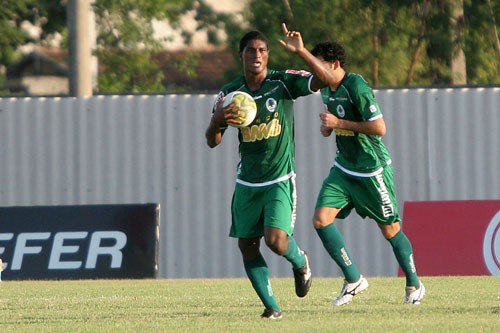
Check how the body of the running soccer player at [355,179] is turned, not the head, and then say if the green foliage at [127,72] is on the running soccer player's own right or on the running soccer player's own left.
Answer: on the running soccer player's own right

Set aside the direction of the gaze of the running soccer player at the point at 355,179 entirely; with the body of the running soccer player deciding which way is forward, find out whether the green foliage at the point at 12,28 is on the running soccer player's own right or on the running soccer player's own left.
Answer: on the running soccer player's own right

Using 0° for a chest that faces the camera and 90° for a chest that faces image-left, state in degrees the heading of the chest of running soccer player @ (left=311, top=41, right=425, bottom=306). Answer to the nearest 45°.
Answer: approximately 45°

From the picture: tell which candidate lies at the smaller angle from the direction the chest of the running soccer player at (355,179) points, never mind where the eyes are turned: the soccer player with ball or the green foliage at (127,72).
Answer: the soccer player with ball
